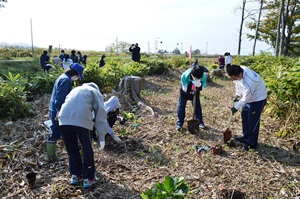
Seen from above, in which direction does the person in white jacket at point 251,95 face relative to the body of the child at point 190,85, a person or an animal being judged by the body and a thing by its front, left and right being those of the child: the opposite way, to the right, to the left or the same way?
to the right

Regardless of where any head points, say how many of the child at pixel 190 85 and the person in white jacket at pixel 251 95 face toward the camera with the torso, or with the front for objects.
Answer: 1

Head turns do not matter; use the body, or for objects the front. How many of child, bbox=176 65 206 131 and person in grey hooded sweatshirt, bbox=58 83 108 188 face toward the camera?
1

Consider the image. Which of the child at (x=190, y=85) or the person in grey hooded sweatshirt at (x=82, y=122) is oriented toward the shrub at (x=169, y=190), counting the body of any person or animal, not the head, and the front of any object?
the child

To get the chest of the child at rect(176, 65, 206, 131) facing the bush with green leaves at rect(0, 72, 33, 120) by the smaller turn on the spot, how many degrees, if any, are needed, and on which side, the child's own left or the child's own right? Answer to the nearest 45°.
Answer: approximately 90° to the child's own right

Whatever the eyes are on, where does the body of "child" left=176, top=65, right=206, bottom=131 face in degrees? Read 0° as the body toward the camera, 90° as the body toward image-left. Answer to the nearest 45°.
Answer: approximately 0°

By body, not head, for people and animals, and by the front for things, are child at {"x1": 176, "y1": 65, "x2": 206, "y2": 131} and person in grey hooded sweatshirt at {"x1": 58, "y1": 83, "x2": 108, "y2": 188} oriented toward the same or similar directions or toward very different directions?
very different directions

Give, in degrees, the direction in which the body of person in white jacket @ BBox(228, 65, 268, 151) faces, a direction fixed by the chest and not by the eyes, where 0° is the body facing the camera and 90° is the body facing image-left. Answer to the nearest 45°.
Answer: approximately 90°

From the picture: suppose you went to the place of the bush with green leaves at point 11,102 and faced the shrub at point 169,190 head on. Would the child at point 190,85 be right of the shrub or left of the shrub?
left

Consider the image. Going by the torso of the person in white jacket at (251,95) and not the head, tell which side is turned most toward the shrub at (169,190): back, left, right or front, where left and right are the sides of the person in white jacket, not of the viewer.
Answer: left
